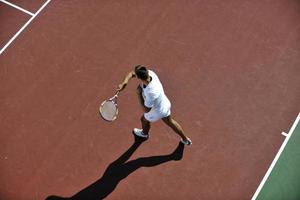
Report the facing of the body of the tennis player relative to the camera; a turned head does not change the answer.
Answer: to the viewer's left
